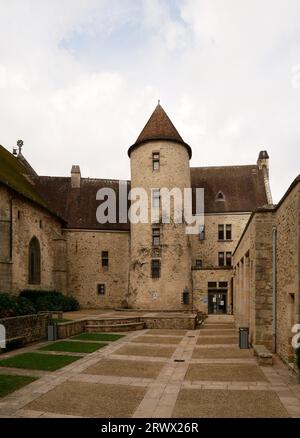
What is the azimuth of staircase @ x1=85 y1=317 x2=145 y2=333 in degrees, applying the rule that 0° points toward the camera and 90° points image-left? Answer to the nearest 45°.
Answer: approximately 0°

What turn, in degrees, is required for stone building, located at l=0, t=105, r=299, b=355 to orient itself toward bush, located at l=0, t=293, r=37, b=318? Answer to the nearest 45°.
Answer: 0° — it already faces it

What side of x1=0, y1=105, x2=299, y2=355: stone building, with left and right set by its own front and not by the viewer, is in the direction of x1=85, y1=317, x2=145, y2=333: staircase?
front

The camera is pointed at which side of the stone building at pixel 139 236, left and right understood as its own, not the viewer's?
front

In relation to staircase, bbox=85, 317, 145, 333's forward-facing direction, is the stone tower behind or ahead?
behind

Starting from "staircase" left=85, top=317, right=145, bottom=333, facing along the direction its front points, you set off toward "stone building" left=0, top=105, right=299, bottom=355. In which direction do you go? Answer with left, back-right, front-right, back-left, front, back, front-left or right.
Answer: back

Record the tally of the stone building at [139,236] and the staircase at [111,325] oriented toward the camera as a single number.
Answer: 2
